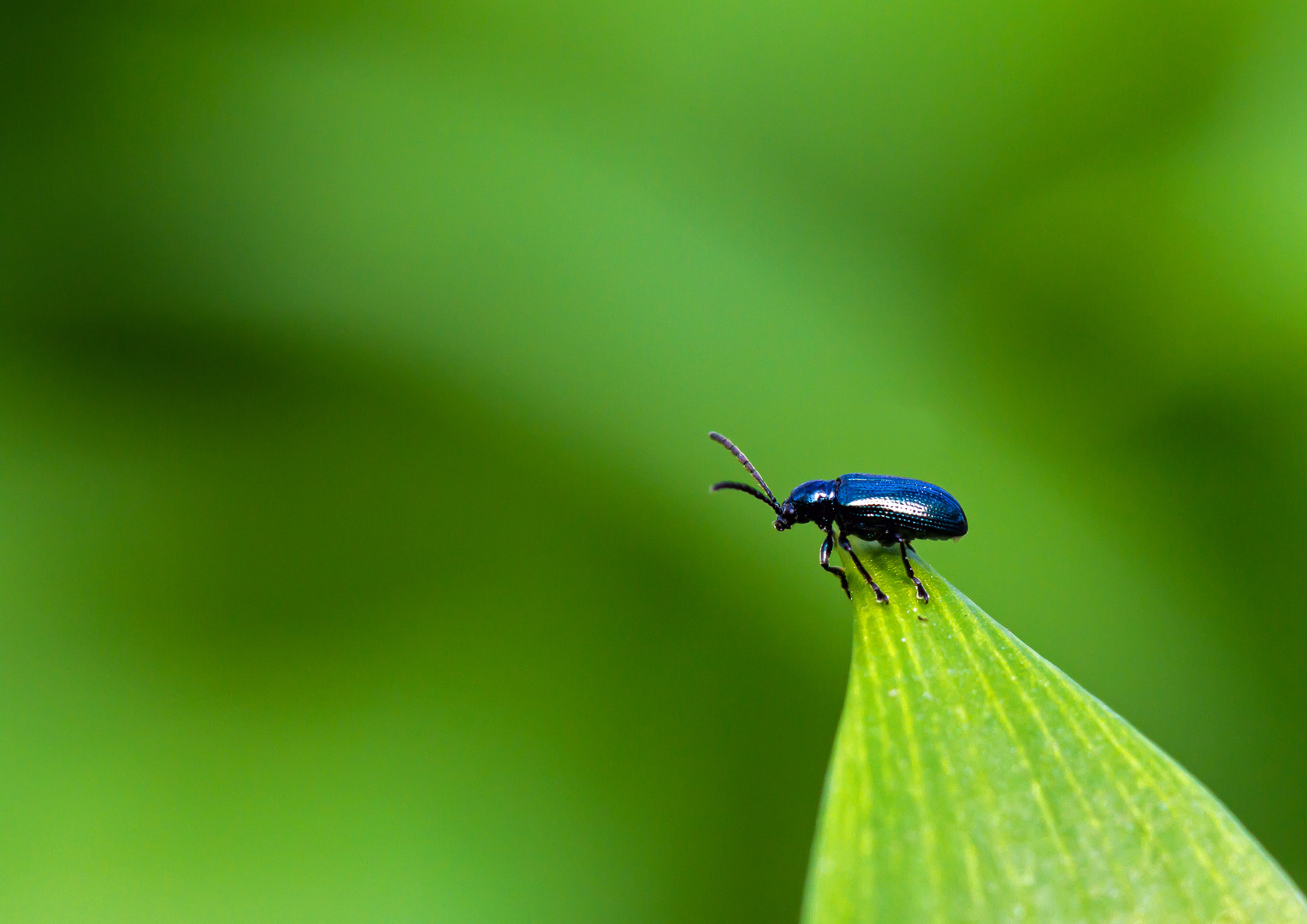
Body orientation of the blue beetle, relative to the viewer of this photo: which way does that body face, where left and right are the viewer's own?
facing to the left of the viewer
